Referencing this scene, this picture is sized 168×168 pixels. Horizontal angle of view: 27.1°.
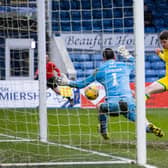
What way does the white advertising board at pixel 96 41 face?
toward the camera

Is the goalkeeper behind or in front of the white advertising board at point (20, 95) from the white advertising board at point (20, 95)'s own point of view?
in front

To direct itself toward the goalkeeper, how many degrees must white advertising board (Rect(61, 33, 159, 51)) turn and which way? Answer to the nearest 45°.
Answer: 0° — it already faces them

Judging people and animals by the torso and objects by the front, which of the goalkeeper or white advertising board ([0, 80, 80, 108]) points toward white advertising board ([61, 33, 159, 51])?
the goalkeeper

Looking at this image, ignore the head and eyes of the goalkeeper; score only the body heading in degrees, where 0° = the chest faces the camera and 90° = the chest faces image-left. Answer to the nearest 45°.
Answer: approximately 180°

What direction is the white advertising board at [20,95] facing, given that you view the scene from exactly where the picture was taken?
facing the viewer

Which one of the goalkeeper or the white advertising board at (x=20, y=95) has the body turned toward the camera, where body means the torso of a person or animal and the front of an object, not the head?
the white advertising board

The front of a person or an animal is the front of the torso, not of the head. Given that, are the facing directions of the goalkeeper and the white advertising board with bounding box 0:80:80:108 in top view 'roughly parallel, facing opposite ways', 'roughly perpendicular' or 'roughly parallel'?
roughly parallel, facing opposite ways

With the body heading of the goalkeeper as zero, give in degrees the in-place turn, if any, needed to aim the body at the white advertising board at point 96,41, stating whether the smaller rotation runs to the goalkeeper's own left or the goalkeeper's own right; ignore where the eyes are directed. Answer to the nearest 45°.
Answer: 0° — they already face it

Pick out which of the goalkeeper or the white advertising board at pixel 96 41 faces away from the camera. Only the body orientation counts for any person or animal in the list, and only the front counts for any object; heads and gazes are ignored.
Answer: the goalkeeper

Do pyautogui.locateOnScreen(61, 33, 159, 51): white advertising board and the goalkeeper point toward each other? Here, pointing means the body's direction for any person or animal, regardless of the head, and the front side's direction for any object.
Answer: yes

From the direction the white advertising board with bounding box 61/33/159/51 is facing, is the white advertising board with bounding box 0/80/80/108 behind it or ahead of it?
ahead

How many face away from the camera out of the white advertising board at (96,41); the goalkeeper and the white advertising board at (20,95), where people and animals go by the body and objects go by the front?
1

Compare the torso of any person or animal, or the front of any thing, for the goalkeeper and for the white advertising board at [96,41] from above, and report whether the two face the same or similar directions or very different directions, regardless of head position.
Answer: very different directions

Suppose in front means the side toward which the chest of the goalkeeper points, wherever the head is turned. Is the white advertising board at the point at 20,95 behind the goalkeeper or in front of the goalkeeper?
in front
